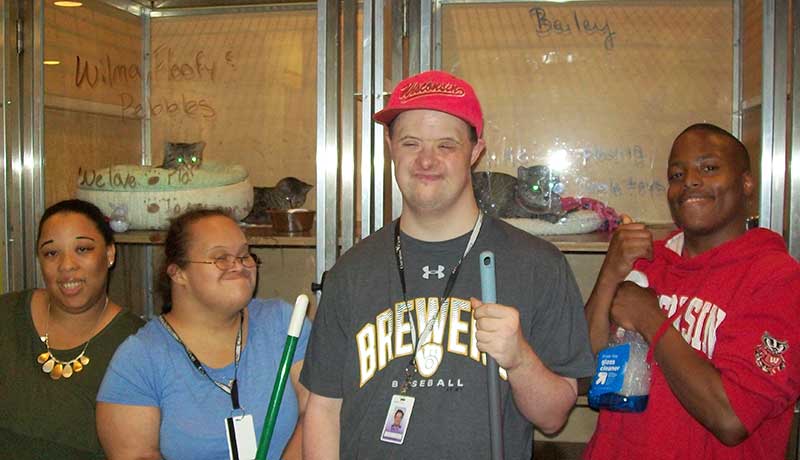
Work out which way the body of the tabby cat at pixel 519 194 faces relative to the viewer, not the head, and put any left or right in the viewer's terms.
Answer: facing the viewer and to the right of the viewer

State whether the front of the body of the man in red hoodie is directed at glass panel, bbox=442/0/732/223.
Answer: no

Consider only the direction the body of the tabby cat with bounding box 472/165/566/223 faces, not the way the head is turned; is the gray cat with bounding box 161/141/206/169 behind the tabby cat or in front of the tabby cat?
behind

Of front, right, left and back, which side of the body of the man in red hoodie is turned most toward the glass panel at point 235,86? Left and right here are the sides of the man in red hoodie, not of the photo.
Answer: right

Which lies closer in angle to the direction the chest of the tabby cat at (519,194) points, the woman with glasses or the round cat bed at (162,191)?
the woman with glasses

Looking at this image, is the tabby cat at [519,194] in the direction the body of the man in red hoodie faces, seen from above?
no

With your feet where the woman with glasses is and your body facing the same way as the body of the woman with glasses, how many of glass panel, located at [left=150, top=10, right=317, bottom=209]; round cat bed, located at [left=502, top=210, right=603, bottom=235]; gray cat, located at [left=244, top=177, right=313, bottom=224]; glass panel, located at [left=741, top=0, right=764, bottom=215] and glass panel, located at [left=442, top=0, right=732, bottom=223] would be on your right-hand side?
0

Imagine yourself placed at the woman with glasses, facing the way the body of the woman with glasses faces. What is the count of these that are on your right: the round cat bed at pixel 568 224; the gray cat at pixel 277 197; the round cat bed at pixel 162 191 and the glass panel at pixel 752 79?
0

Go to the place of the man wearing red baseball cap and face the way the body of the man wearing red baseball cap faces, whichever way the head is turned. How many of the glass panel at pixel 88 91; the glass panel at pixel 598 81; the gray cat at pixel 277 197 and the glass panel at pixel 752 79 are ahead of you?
0

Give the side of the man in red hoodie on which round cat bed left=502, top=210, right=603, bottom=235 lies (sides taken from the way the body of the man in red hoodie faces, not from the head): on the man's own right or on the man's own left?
on the man's own right

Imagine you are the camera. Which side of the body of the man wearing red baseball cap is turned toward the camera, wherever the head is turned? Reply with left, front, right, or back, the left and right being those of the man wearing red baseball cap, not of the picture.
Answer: front
